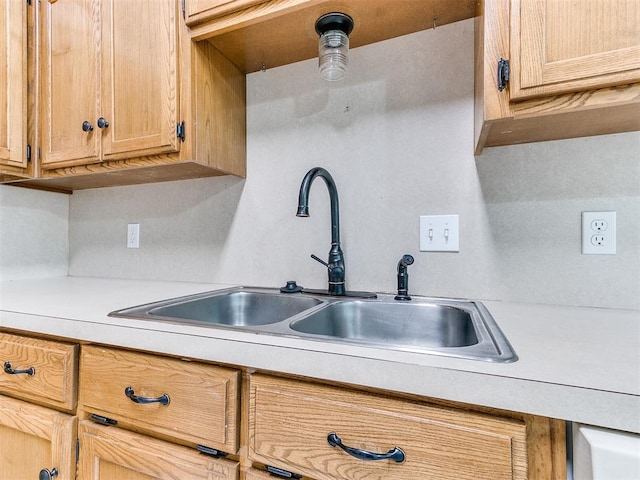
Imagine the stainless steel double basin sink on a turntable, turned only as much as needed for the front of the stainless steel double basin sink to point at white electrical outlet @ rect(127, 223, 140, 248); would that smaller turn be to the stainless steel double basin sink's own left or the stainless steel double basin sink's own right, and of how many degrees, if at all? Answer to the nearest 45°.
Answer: approximately 135° to the stainless steel double basin sink's own right

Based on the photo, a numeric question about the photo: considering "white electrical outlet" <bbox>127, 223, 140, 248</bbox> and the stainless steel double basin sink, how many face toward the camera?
2

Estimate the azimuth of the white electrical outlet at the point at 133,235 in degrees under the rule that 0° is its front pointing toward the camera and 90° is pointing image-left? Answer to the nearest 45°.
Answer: approximately 0°

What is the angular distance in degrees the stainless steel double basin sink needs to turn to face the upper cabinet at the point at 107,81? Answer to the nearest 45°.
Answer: approximately 90° to its right

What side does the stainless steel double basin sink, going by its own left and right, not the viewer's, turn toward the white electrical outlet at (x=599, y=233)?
left
